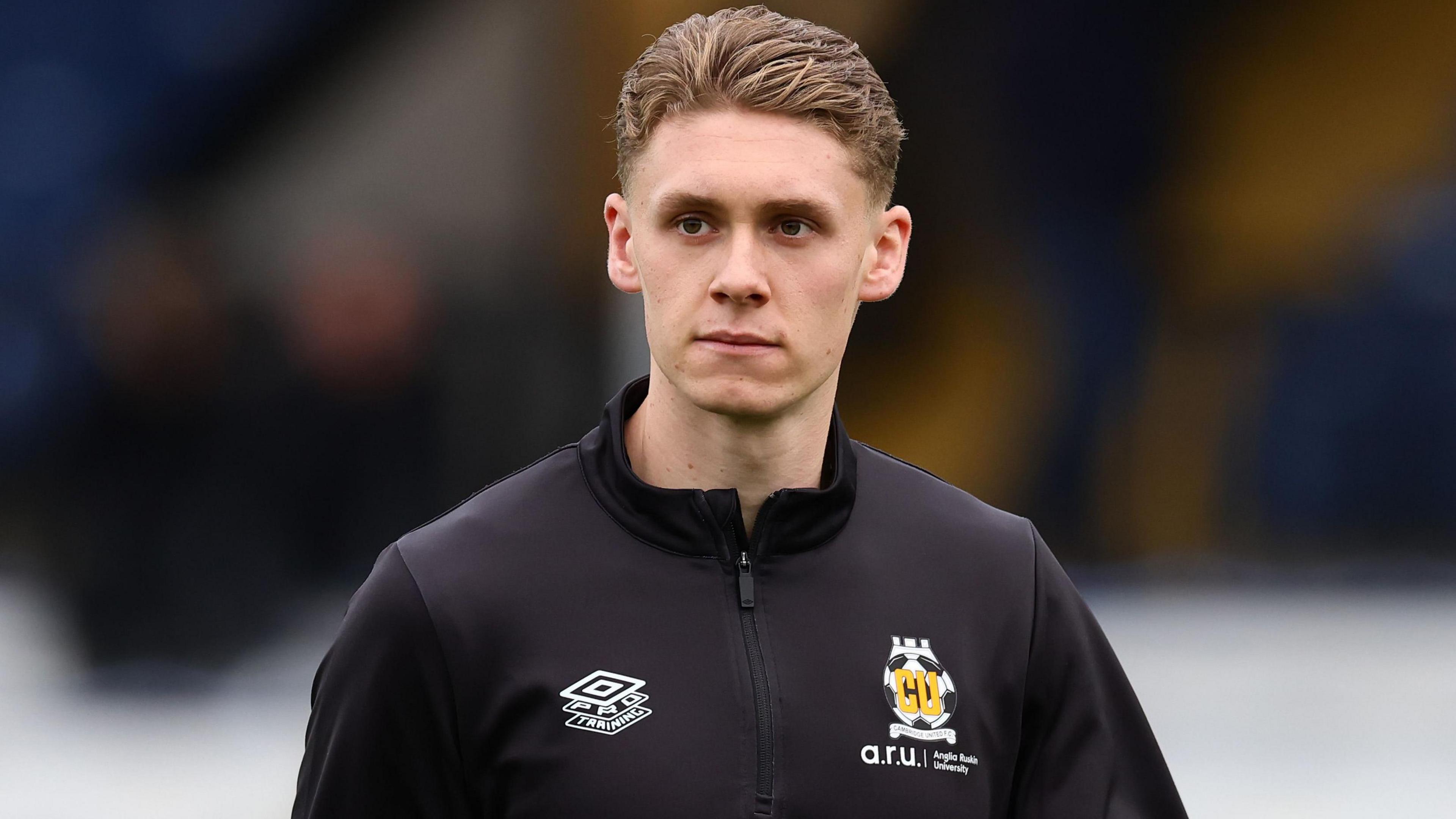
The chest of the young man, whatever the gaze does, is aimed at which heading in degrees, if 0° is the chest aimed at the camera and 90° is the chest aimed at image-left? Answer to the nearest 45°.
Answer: approximately 0°
